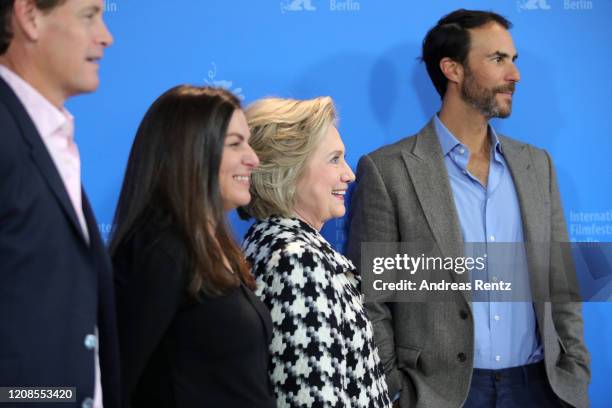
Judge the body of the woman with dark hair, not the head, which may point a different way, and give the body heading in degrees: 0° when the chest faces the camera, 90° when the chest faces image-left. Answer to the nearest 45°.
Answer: approximately 270°

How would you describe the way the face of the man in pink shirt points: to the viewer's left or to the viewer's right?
to the viewer's right

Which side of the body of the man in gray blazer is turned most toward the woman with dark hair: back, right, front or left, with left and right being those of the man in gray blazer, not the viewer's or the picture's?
right

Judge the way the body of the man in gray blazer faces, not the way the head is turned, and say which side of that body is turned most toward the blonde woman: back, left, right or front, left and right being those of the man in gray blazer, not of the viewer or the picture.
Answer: right

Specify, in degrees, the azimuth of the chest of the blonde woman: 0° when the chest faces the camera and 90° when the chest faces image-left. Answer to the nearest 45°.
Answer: approximately 270°

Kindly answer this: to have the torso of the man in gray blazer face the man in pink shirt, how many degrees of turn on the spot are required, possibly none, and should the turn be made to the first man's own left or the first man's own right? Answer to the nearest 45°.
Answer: approximately 90° to the first man's own right

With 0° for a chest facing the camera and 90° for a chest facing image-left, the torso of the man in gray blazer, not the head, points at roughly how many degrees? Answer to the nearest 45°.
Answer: approximately 315°

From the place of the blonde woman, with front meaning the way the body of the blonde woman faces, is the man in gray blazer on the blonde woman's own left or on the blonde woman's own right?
on the blonde woman's own left
